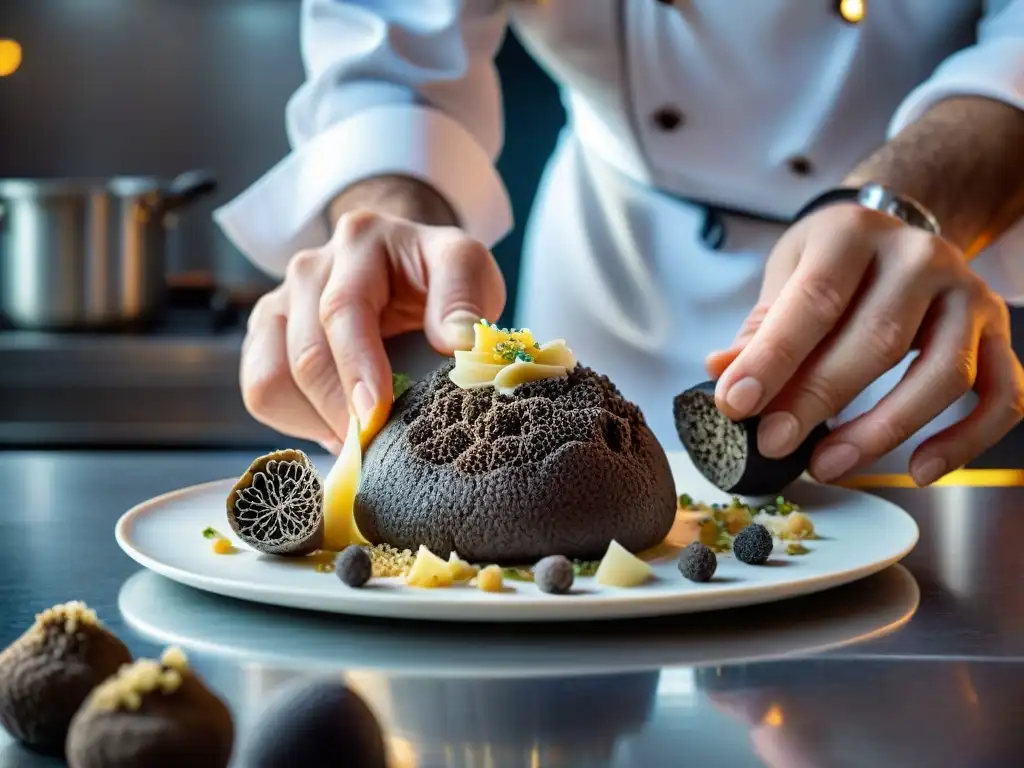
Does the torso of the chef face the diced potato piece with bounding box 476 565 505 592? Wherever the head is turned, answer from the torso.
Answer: yes

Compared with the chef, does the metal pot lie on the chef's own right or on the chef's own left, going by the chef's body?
on the chef's own right

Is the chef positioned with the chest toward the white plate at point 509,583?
yes

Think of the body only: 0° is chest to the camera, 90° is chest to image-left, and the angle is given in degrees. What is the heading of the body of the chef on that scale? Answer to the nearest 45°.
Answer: approximately 0°

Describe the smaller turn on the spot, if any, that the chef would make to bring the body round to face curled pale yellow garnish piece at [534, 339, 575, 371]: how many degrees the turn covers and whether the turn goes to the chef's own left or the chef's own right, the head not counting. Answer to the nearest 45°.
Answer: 0° — they already face it

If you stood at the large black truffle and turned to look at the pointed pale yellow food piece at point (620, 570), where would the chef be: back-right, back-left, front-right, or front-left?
back-left

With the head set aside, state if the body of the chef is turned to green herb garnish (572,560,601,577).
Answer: yes

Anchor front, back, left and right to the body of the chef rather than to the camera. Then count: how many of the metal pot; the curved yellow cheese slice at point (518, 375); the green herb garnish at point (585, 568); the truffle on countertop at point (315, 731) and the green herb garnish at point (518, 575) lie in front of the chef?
4

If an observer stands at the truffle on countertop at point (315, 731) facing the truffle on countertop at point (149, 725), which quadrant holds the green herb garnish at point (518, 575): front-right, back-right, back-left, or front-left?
back-right

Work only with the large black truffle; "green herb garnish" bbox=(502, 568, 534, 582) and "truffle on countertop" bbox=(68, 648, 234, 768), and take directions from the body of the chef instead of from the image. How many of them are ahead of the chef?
3
